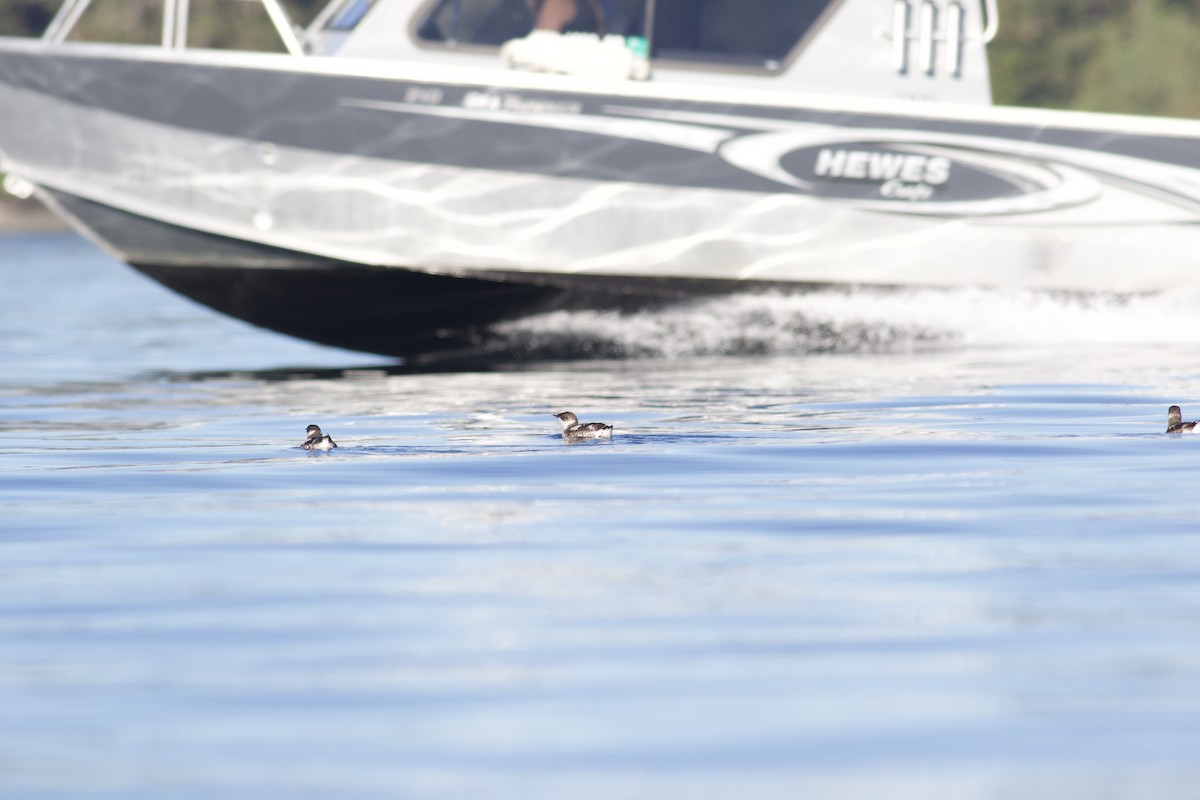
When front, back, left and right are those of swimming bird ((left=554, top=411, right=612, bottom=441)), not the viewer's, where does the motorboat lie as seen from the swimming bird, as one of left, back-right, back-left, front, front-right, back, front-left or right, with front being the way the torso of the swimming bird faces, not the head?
right

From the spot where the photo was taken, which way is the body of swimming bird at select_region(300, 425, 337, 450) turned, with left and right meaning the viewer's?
facing to the left of the viewer

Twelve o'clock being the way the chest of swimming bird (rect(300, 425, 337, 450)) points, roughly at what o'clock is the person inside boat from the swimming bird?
The person inside boat is roughly at 4 o'clock from the swimming bird.

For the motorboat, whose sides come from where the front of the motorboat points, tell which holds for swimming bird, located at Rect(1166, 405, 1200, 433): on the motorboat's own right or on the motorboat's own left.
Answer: on the motorboat's own left

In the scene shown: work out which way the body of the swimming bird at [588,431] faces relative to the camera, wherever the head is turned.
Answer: to the viewer's left

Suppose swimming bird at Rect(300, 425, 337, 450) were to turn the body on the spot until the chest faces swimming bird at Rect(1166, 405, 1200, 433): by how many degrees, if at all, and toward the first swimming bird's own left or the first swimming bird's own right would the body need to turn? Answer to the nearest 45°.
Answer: approximately 180°

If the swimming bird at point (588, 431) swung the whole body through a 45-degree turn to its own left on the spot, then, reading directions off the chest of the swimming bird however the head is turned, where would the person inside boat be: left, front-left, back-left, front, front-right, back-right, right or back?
back-right

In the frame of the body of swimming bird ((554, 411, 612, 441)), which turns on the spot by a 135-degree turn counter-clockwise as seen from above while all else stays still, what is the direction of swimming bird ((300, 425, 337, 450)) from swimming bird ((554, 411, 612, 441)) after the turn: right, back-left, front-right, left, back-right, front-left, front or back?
back-right

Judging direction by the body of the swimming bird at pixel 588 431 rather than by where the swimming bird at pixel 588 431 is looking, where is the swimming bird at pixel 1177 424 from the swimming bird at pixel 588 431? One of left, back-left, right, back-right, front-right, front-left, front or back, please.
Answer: back

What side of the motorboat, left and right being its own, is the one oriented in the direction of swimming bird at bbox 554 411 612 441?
left

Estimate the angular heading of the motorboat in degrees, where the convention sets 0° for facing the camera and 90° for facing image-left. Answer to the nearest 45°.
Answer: approximately 90°

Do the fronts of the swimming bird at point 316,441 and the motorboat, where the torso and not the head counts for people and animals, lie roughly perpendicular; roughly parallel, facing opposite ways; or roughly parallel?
roughly parallel

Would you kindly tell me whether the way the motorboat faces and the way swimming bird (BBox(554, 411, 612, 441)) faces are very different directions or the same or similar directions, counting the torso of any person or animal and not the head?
same or similar directions
